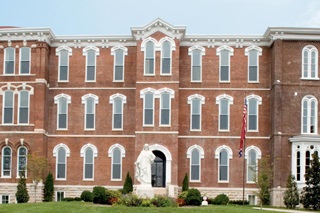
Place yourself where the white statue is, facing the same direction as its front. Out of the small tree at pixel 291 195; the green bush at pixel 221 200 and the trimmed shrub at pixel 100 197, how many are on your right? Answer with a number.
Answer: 1

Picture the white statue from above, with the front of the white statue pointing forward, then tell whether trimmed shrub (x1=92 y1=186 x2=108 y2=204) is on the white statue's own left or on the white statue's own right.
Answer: on the white statue's own right

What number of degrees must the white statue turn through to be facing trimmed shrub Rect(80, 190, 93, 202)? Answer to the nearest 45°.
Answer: approximately 135° to its right

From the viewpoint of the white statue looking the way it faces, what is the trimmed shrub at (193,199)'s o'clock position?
The trimmed shrub is roughly at 8 o'clock from the white statue.

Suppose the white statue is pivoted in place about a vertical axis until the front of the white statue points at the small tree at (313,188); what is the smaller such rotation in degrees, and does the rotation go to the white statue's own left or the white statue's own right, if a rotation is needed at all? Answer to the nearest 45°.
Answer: approximately 90° to the white statue's own left

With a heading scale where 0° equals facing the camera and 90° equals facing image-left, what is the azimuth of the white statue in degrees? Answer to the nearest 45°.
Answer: approximately 0°

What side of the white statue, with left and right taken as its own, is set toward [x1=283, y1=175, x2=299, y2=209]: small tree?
left

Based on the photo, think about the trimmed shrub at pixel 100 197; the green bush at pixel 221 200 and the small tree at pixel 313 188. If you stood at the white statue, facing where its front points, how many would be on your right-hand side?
1

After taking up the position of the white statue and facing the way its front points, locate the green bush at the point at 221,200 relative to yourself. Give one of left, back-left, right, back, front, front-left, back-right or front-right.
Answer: back-left
